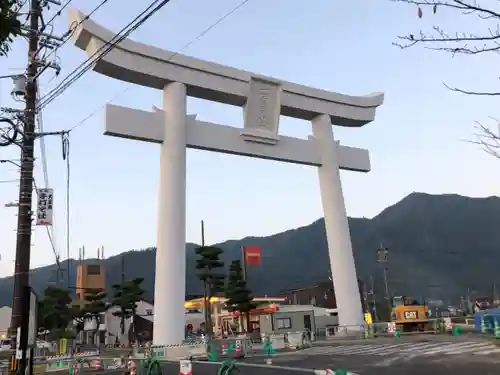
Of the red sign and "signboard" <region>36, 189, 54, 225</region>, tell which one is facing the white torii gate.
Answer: the red sign

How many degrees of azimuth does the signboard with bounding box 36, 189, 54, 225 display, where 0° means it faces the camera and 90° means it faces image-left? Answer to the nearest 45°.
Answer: approximately 0°

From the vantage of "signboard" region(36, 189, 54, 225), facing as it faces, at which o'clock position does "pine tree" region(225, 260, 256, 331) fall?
The pine tree is roughly at 7 o'clock from the signboard.

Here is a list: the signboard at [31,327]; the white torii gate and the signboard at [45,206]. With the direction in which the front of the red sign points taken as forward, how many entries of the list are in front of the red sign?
3

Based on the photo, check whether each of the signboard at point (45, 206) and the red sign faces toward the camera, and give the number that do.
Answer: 2

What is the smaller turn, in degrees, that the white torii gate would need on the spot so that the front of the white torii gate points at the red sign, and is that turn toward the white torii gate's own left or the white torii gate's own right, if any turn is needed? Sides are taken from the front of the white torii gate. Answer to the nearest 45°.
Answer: approximately 135° to the white torii gate's own left

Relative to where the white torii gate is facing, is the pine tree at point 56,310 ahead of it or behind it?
behind

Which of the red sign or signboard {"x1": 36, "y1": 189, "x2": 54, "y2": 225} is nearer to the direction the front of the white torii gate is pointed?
the signboard

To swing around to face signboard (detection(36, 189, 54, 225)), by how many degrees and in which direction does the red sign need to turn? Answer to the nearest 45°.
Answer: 0° — it already faces it

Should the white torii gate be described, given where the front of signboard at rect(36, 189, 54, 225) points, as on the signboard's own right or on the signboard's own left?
on the signboard's own left

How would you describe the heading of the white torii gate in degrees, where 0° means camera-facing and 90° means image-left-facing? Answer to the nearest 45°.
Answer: approximately 315°
